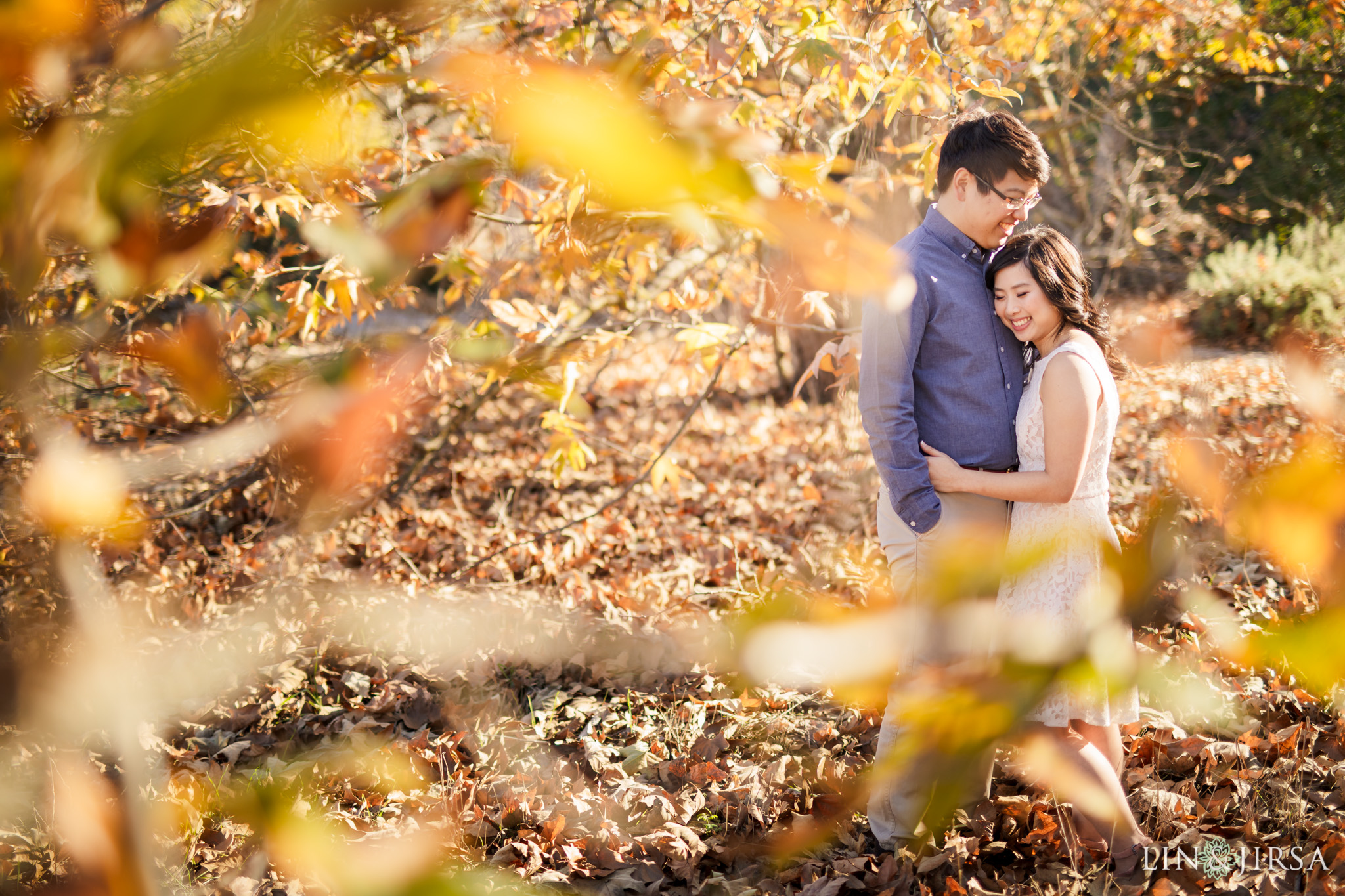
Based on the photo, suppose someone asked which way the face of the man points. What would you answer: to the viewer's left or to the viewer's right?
to the viewer's right

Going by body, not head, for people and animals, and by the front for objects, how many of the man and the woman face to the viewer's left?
1

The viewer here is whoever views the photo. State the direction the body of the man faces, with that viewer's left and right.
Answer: facing the viewer and to the right of the viewer

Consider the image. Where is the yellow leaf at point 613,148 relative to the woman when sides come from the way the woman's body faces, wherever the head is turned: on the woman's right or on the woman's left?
on the woman's left

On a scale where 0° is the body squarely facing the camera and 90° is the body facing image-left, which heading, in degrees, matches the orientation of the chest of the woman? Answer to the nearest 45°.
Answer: approximately 90°

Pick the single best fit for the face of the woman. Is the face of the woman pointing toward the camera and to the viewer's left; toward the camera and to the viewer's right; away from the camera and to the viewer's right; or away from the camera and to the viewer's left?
toward the camera and to the viewer's left
